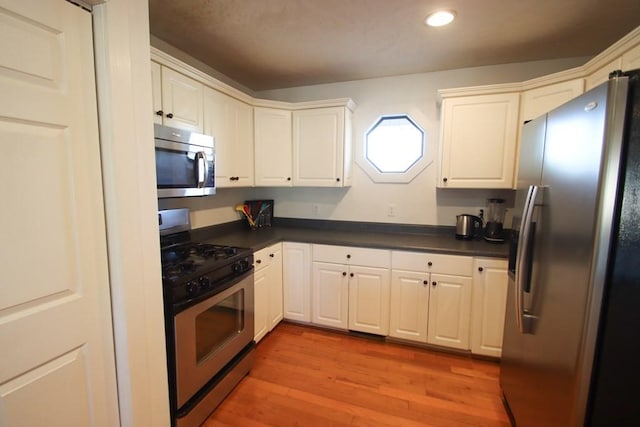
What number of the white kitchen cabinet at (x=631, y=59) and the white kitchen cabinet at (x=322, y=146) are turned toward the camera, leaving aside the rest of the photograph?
1

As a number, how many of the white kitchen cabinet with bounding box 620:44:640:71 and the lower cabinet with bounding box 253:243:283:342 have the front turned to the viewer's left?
1

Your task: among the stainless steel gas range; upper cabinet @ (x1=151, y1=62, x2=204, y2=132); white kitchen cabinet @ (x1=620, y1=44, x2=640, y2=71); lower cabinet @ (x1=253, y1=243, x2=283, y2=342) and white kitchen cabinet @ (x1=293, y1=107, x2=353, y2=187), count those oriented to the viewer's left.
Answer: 1

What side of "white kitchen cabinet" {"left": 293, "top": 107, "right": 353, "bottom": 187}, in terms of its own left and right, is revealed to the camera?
front

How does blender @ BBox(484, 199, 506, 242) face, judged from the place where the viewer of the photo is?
facing the viewer and to the left of the viewer

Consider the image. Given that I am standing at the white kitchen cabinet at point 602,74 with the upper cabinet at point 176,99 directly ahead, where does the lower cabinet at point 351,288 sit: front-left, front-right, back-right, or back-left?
front-right

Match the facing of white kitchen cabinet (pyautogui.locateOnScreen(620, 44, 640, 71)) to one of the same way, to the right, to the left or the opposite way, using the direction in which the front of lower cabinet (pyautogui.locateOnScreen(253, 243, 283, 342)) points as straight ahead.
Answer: the opposite way

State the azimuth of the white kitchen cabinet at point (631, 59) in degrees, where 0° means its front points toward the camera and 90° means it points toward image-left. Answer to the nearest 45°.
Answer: approximately 90°

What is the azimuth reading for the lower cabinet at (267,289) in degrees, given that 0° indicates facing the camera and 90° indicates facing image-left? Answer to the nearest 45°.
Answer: approximately 315°

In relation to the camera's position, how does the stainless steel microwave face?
facing the viewer and to the right of the viewer

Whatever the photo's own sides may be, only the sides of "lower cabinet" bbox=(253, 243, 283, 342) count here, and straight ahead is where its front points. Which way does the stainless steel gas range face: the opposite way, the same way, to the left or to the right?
the same way

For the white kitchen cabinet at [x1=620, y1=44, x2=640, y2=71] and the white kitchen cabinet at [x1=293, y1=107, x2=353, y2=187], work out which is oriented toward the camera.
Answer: the white kitchen cabinet at [x1=293, y1=107, x2=353, y2=187]

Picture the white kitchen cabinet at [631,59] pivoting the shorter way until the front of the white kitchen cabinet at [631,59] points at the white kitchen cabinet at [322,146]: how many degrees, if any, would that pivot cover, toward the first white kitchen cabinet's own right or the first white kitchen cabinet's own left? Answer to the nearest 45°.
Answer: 0° — it already faces it

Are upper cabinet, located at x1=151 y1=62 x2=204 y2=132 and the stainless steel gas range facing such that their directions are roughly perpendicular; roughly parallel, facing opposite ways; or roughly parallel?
roughly parallel
